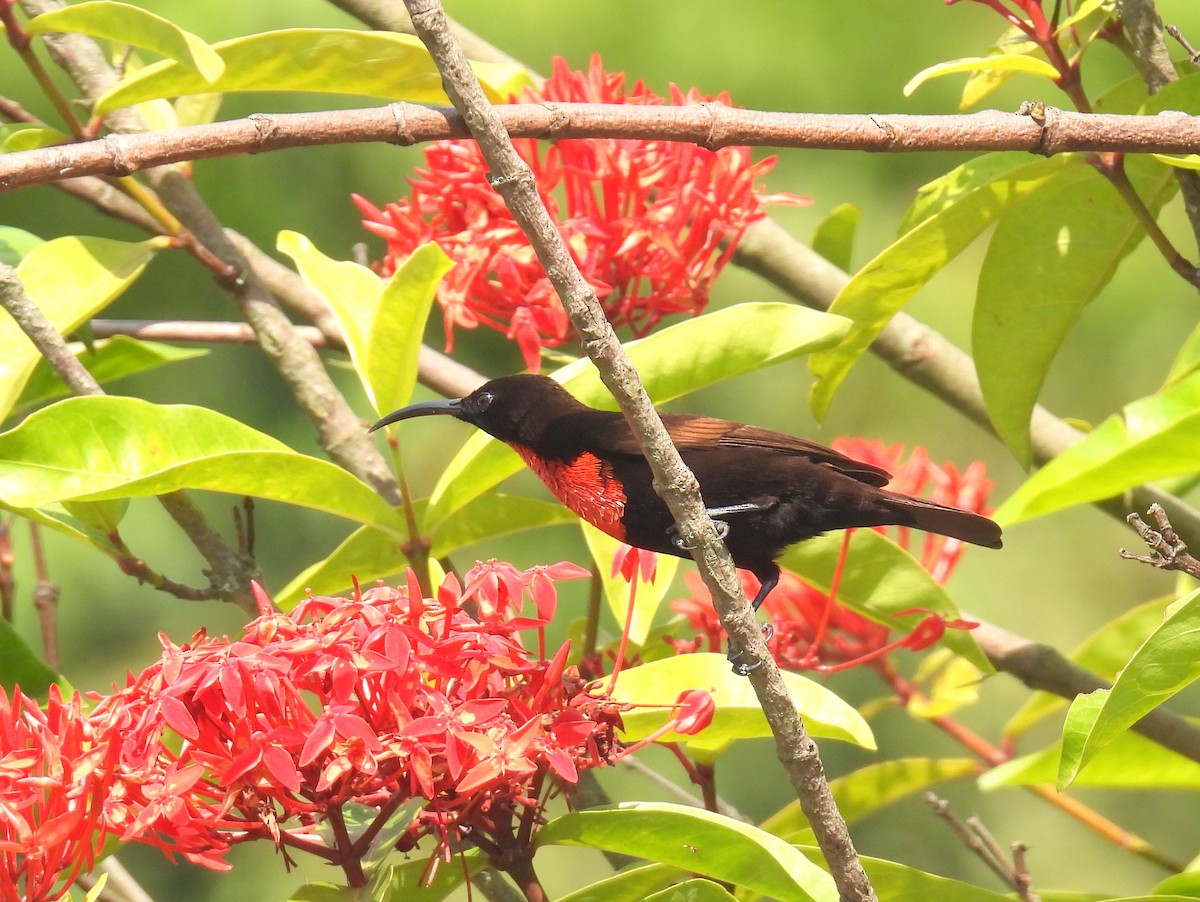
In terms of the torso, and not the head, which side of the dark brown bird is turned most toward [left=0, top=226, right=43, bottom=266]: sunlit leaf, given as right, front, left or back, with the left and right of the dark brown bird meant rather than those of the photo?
front

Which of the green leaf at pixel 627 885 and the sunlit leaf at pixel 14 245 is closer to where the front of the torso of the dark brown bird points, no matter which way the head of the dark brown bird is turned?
the sunlit leaf

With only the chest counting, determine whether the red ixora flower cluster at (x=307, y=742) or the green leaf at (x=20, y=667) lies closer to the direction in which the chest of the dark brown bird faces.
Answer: the green leaf

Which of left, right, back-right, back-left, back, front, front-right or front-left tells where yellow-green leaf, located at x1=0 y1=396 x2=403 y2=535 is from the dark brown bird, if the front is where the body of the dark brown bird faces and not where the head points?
front-left

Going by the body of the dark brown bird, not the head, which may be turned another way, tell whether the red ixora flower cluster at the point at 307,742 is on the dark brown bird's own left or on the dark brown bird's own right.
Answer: on the dark brown bird's own left

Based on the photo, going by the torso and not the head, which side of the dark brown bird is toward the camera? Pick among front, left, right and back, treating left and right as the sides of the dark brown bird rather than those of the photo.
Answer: left

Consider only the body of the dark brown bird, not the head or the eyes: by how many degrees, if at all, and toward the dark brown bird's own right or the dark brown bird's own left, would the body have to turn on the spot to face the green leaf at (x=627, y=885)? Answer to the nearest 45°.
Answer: approximately 90° to the dark brown bird's own left

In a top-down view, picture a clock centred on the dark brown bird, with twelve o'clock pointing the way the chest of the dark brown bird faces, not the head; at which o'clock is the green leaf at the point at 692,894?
The green leaf is roughly at 9 o'clock from the dark brown bird.

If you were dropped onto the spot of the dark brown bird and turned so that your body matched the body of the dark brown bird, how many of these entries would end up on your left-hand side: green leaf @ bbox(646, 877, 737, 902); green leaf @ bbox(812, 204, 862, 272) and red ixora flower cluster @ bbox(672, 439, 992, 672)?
1
